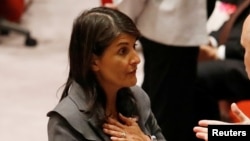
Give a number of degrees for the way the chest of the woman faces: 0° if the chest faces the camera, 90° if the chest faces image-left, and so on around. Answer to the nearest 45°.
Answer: approximately 315°

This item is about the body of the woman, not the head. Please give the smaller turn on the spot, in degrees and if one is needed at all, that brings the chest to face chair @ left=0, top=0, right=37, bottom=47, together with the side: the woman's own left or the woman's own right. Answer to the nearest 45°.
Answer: approximately 135° to the woman's own left

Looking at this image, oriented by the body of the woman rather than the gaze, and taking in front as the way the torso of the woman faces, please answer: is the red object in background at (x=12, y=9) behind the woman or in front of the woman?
behind

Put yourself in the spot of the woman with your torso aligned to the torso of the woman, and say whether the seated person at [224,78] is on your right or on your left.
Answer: on your left
